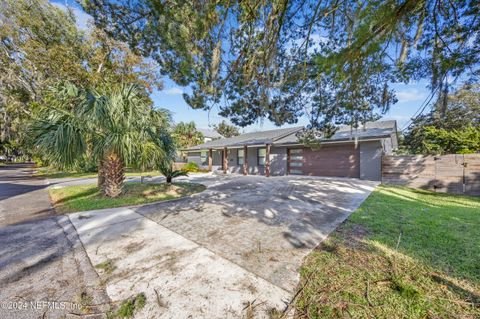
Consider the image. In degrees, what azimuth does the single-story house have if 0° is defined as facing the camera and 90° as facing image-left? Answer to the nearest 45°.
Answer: approximately 45°

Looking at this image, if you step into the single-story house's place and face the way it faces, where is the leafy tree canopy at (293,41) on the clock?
The leafy tree canopy is roughly at 11 o'clock from the single-story house.
